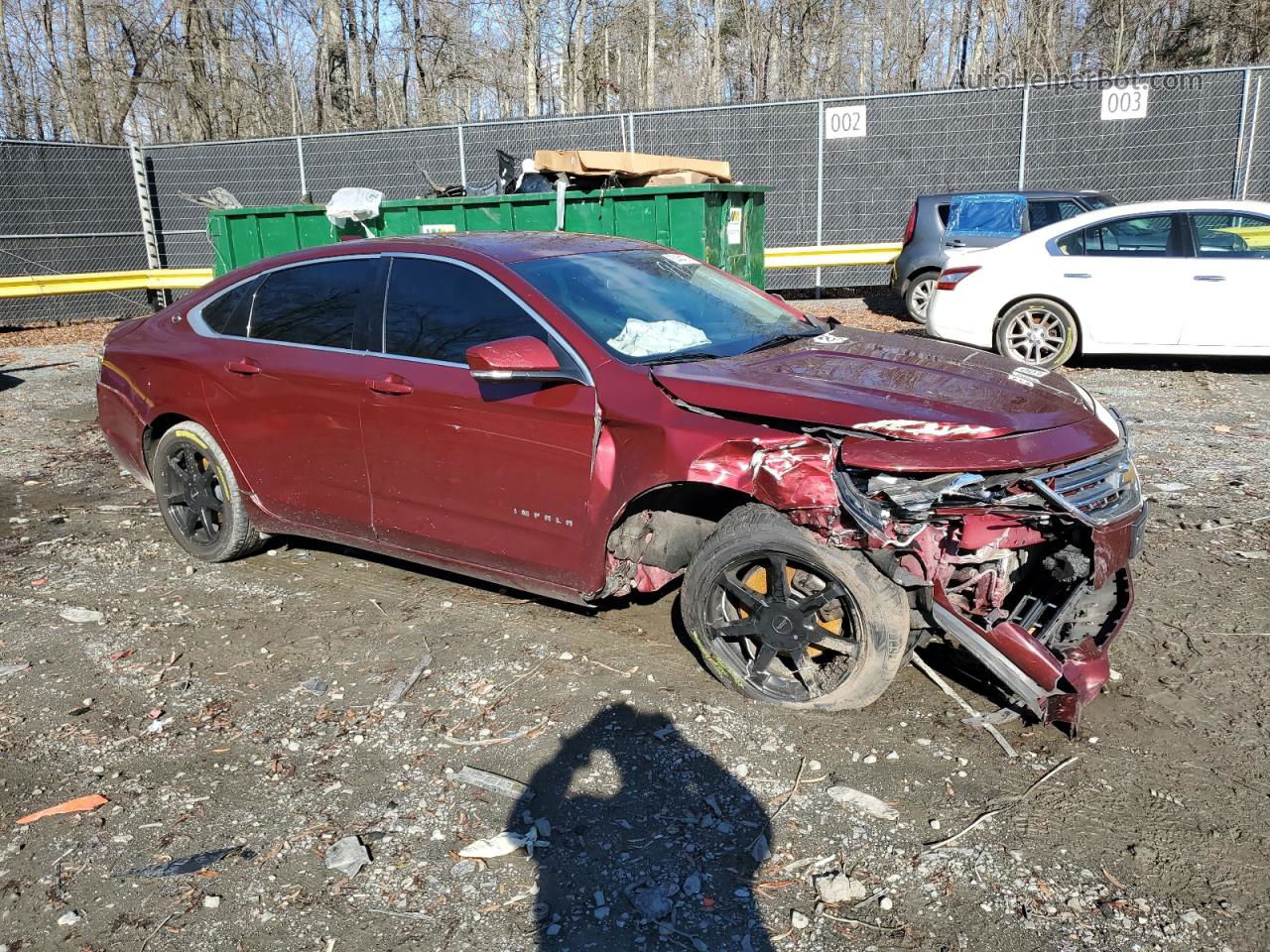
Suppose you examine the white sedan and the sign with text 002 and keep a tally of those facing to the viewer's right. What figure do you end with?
1

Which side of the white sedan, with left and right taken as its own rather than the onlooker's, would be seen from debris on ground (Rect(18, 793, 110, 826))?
right

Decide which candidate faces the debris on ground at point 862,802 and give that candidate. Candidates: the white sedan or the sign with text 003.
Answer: the sign with text 003

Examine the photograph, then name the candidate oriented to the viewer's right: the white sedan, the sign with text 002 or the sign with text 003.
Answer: the white sedan

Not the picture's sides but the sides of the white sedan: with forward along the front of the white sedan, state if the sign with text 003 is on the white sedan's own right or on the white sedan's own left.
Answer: on the white sedan's own left

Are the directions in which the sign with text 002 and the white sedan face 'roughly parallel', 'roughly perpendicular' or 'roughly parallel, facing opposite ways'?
roughly perpendicular

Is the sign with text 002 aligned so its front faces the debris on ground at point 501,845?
yes

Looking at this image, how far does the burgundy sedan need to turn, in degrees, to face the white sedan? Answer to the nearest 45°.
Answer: approximately 90° to its left

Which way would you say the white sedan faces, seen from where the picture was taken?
facing to the right of the viewer

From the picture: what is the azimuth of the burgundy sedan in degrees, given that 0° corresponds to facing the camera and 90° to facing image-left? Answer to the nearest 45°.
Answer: approximately 315°

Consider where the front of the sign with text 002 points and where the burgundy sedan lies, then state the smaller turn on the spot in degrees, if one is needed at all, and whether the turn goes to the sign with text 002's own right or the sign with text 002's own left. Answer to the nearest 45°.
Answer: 0° — it already faces it

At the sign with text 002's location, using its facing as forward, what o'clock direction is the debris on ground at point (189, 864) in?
The debris on ground is roughly at 12 o'clock from the sign with text 002.
